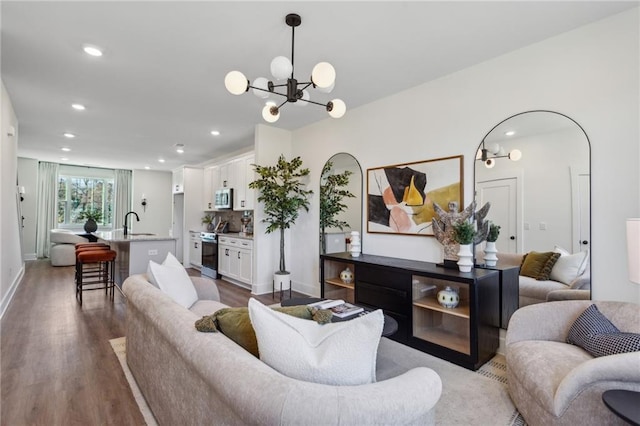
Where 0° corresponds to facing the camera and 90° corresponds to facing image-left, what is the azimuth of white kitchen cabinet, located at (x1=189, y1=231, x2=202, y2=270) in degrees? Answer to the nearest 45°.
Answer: approximately 45°

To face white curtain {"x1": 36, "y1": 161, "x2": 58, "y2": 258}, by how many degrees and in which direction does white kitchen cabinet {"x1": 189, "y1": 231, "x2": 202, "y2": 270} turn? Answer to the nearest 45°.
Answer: approximately 90° to its right

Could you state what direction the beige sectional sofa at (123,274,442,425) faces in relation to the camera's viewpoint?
facing away from the viewer and to the right of the viewer

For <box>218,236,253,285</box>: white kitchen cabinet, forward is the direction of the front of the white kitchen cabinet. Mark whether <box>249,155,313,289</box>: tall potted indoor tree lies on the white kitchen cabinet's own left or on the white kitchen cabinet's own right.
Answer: on the white kitchen cabinet's own left
